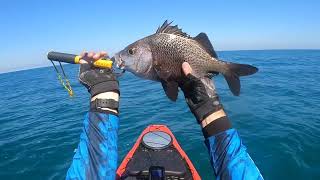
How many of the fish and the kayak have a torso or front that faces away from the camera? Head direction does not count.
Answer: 1

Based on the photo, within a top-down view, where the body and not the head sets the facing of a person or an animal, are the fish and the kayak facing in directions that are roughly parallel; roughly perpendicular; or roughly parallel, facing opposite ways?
roughly perpendicular

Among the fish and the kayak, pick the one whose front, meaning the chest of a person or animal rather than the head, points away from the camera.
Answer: the kayak

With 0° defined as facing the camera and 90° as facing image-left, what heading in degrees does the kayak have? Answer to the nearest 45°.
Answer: approximately 180°

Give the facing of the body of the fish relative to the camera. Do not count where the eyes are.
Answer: to the viewer's left
